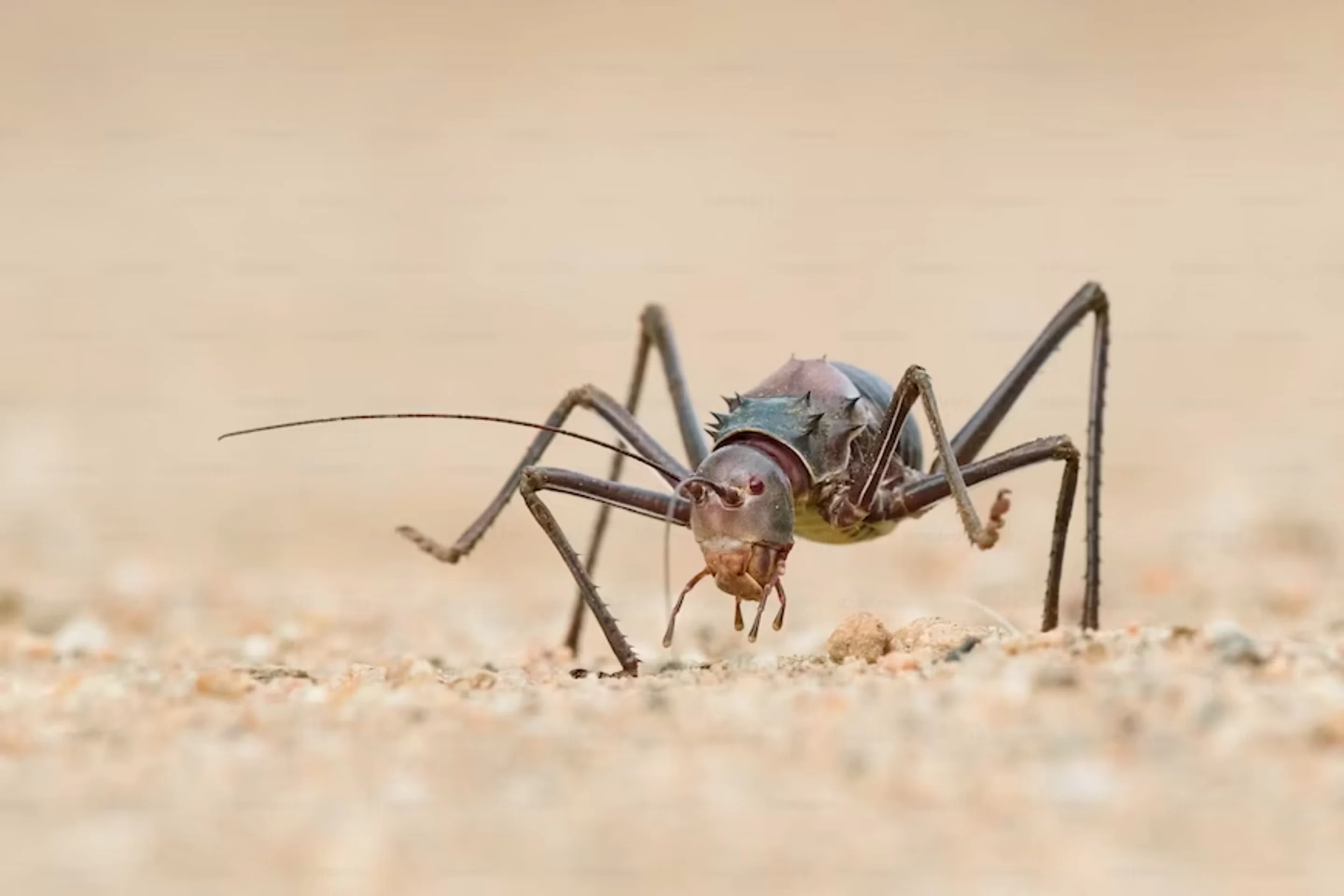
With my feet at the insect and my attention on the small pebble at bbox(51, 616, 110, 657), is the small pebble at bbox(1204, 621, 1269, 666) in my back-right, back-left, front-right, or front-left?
back-left

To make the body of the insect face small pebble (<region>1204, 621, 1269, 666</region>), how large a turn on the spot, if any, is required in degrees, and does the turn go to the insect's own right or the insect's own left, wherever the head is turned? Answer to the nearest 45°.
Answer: approximately 90° to the insect's own left

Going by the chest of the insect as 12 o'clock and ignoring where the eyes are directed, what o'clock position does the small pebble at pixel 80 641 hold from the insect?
The small pebble is roughly at 2 o'clock from the insect.
